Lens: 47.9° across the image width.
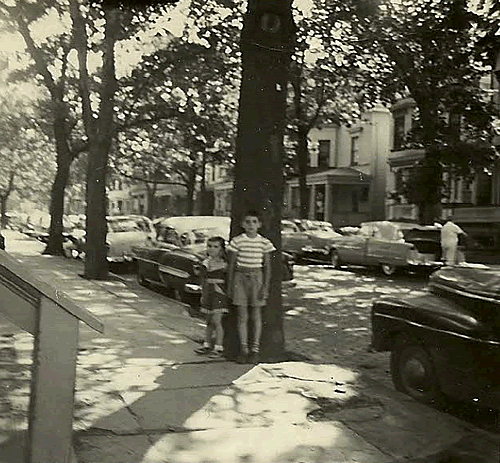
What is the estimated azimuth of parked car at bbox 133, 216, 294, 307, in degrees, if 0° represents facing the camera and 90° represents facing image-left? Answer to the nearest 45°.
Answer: approximately 315°

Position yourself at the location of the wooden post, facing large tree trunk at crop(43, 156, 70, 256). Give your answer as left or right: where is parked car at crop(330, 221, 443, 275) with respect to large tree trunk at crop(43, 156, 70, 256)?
right

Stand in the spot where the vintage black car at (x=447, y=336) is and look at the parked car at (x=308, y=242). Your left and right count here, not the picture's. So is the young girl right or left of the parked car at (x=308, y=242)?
left

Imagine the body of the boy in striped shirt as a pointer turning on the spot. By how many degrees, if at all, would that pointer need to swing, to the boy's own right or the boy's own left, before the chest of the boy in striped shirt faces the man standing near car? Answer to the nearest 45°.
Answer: approximately 135° to the boy's own left

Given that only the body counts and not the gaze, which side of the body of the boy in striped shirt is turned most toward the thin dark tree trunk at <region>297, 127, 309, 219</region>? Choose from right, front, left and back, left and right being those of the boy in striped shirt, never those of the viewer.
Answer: back

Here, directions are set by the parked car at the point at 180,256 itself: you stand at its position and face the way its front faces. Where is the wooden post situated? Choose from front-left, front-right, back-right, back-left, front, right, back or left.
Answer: front-right
